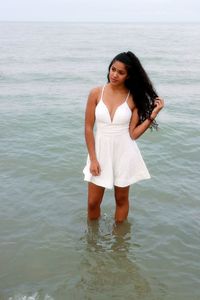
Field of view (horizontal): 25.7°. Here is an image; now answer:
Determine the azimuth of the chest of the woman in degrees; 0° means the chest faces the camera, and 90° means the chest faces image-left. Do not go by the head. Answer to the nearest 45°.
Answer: approximately 0°
